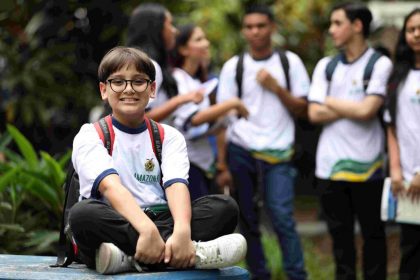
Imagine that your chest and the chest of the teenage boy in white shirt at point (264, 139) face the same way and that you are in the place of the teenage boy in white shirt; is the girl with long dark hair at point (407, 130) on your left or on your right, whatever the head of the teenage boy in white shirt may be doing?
on your left

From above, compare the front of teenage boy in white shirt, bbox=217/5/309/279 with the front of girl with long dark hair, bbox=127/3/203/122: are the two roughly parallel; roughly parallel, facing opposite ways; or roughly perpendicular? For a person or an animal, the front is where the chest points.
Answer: roughly perpendicular

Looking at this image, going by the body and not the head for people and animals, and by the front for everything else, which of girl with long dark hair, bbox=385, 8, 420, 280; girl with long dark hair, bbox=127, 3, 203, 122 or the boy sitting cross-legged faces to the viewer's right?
girl with long dark hair, bbox=127, 3, 203, 122

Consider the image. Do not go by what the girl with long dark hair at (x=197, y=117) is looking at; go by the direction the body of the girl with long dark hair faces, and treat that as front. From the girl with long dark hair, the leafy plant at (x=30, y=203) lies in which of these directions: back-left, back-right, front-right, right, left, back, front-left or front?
back

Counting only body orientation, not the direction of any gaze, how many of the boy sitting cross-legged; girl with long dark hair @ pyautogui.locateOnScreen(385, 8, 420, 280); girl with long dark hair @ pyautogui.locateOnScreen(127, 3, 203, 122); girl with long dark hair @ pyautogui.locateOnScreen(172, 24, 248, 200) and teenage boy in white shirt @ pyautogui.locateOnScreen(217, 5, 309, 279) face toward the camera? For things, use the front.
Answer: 3

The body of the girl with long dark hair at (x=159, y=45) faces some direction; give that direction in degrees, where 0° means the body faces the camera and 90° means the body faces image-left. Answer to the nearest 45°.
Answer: approximately 270°

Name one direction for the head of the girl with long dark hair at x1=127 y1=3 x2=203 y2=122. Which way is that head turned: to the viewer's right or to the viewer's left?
to the viewer's right

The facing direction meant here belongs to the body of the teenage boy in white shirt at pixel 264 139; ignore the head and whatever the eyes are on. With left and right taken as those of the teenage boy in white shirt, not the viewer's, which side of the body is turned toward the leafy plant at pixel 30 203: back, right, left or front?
right

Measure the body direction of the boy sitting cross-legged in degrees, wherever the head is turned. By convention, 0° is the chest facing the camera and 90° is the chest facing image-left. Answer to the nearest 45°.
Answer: approximately 0°

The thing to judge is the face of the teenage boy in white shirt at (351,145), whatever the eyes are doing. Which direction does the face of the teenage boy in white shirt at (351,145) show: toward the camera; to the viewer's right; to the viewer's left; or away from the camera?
to the viewer's left

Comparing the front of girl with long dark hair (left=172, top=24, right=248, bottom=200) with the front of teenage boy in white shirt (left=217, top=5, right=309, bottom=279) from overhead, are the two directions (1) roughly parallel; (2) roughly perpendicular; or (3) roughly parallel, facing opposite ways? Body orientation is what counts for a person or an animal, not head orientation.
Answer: roughly perpendicular
